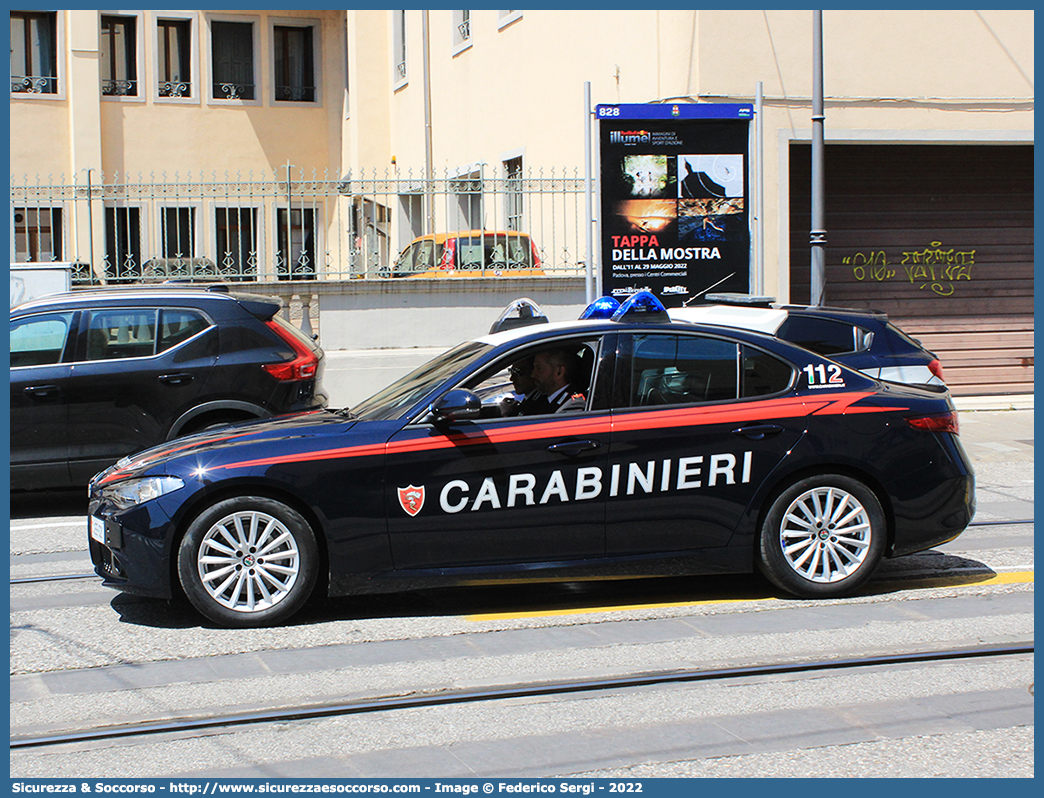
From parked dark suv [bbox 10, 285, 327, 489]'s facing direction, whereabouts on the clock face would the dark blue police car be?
The dark blue police car is roughly at 8 o'clock from the parked dark suv.

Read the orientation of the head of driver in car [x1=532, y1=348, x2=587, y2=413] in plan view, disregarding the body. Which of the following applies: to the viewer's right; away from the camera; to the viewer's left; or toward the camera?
to the viewer's left

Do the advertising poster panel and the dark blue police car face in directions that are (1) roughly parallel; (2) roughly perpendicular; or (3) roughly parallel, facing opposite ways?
roughly perpendicular

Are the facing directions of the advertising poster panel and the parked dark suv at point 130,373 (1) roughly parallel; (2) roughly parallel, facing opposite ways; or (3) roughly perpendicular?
roughly perpendicular

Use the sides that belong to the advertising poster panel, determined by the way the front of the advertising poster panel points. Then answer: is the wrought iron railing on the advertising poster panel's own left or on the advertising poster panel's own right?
on the advertising poster panel's own right

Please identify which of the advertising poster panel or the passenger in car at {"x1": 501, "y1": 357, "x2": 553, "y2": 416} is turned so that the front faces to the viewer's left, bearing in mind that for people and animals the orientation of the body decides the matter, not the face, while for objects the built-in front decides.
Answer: the passenger in car

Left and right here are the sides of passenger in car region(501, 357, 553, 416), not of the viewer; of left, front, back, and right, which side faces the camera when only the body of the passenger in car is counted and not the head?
left

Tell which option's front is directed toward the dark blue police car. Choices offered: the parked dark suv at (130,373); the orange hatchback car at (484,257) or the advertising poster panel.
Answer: the advertising poster panel

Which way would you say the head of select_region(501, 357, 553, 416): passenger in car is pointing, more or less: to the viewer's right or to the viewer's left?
to the viewer's left

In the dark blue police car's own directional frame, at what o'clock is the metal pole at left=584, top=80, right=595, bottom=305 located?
The metal pole is roughly at 3 o'clock from the dark blue police car.

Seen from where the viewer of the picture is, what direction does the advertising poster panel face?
facing the viewer

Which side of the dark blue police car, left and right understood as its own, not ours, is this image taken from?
left
